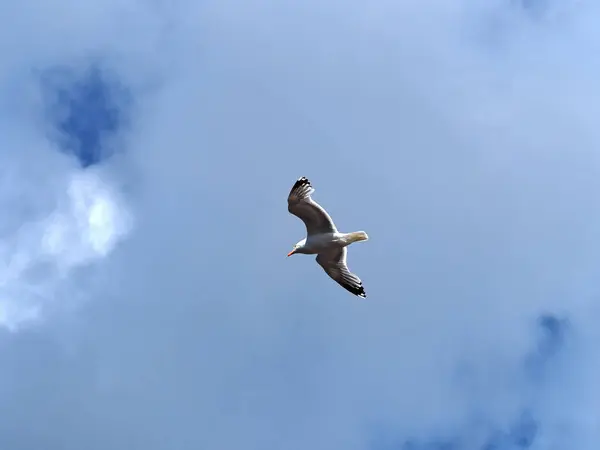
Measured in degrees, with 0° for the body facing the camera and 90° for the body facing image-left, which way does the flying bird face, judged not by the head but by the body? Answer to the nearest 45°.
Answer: approximately 90°
